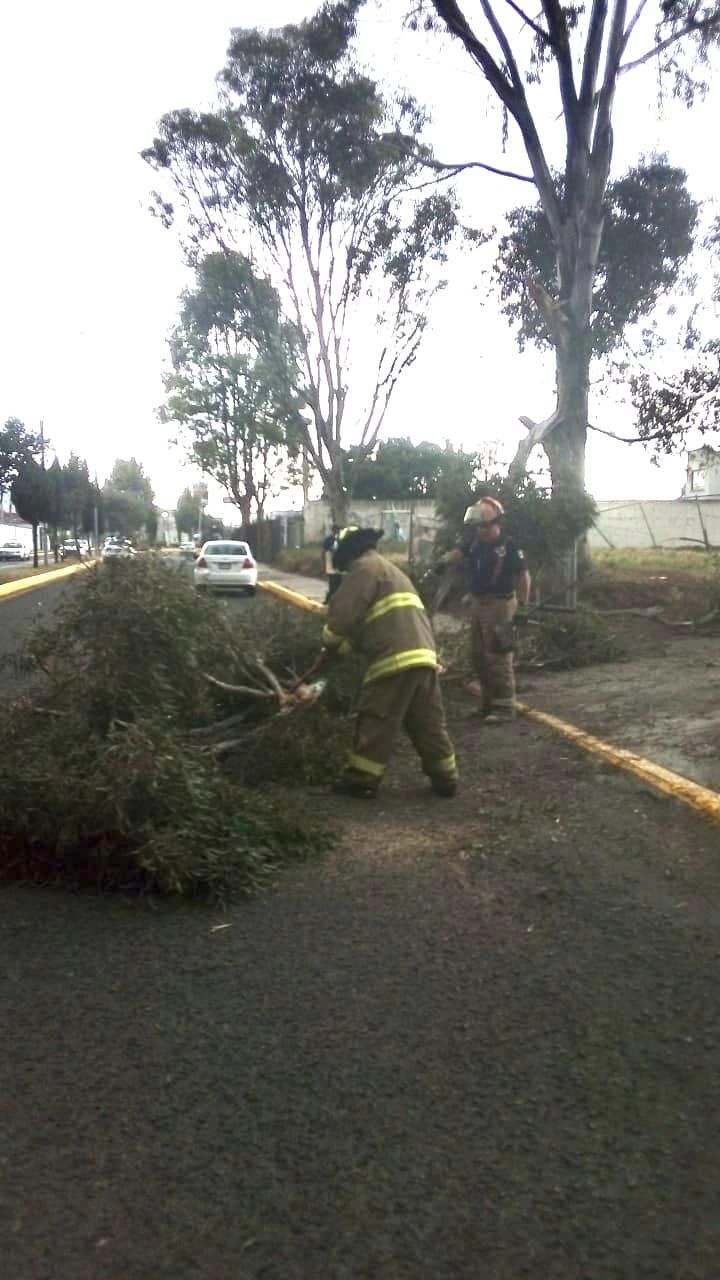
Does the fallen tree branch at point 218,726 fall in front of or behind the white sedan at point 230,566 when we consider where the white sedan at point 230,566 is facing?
behind

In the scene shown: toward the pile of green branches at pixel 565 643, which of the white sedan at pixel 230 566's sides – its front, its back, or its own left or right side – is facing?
back

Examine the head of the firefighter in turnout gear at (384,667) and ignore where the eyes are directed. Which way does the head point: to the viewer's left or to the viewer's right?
to the viewer's left

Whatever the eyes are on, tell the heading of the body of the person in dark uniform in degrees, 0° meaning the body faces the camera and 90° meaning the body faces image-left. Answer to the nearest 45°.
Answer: approximately 45°

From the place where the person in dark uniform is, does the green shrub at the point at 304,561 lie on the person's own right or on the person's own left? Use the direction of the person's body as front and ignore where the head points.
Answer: on the person's own right

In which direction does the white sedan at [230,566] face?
away from the camera

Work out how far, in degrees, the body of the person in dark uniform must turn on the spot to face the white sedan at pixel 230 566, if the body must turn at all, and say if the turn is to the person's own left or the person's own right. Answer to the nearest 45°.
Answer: approximately 135° to the person's own right
